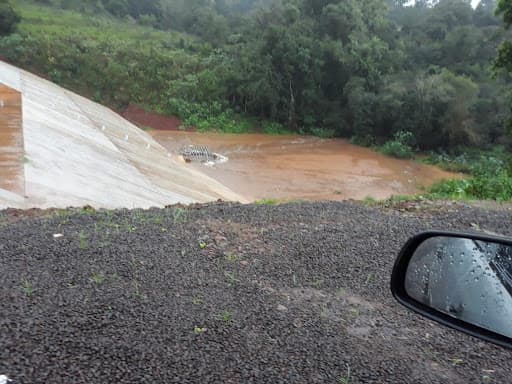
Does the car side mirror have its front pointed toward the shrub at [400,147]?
no

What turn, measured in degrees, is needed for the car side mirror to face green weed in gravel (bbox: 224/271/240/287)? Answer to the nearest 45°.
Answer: approximately 135° to its right

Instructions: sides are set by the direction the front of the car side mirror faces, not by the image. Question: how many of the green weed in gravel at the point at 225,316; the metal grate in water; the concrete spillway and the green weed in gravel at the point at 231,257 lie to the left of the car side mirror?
0

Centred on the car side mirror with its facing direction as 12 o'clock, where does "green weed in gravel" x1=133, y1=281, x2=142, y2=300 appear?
The green weed in gravel is roughly at 4 o'clock from the car side mirror.

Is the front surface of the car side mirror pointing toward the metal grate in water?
no

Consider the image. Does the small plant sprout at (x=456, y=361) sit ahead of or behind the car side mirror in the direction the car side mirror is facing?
behind

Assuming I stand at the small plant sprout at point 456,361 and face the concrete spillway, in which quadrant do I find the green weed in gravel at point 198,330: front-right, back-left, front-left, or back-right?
front-left

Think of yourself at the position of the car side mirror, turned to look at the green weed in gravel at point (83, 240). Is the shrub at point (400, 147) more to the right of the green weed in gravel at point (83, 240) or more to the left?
right

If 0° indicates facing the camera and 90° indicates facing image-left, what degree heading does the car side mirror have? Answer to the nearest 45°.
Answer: approximately 0°

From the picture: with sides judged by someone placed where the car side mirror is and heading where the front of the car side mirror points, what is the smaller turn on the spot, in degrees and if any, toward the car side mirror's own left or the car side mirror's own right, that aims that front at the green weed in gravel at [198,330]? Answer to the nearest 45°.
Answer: approximately 135° to the car side mirror's own right

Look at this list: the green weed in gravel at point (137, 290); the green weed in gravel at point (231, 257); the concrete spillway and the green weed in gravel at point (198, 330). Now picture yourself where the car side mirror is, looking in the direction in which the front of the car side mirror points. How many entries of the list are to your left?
0

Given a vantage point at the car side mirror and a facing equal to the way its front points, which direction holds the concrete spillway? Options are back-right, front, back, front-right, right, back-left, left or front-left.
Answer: back-right

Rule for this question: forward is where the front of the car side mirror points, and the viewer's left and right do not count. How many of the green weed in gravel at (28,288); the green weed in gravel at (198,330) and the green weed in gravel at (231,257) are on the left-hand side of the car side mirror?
0

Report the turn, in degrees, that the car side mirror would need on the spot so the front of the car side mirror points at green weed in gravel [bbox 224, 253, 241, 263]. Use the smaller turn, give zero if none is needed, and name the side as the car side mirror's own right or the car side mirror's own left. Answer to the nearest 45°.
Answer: approximately 135° to the car side mirror's own right

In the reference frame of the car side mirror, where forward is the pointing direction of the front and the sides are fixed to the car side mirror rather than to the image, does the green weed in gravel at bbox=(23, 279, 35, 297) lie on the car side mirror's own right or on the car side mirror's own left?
on the car side mirror's own right

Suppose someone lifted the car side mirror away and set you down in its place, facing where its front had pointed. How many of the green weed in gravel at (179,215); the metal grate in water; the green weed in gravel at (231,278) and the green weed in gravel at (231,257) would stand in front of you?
0

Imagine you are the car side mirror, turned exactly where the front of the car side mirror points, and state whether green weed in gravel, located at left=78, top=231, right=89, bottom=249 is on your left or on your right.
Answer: on your right
